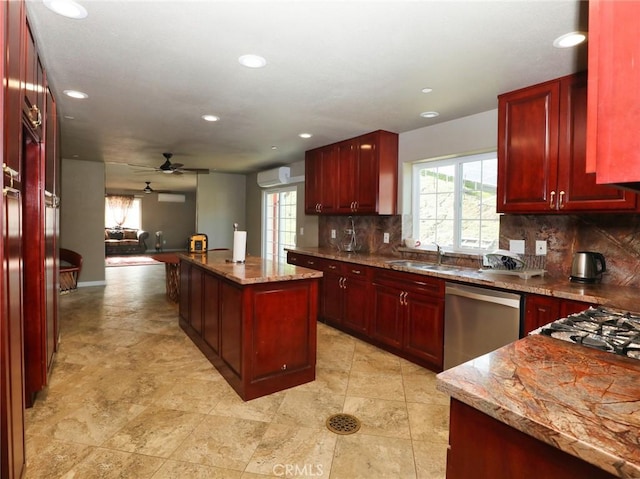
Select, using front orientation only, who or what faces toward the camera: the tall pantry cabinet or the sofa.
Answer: the sofa

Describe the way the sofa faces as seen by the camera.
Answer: facing the viewer

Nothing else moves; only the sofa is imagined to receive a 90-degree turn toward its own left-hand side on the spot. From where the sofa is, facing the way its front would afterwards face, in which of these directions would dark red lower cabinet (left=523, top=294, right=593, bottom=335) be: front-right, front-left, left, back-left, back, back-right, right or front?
right

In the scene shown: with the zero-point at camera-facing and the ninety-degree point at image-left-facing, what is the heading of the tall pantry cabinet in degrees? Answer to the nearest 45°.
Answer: approximately 270°

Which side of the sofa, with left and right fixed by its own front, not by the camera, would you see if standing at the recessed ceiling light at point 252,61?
front

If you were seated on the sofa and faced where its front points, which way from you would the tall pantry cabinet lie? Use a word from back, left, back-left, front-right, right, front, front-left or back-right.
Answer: front

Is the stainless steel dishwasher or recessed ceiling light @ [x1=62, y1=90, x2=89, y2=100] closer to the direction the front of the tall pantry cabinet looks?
the stainless steel dishwasher

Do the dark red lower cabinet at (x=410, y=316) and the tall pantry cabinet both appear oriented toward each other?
yes

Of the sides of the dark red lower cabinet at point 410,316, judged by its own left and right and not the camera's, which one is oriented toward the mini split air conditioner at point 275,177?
right

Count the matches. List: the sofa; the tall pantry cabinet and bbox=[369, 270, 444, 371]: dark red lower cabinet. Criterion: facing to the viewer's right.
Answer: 1

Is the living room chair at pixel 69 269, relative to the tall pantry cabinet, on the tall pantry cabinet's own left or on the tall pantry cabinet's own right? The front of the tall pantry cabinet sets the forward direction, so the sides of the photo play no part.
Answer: on the tall pantry cabinet's own left

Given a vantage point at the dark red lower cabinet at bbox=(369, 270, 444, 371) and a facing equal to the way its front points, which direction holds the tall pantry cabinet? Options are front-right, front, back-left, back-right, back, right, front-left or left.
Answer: front

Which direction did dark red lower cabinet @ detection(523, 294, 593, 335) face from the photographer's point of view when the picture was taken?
facing the viewer and to the left of the viewer

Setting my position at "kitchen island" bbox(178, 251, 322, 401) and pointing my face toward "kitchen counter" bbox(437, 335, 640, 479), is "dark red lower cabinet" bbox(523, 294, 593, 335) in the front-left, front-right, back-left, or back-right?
front-left

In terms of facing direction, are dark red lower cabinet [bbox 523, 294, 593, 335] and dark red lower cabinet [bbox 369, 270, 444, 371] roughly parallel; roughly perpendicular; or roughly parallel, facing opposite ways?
roughly parallel

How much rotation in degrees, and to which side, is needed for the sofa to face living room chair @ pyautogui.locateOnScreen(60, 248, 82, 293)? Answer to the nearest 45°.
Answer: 0° — it already faces it

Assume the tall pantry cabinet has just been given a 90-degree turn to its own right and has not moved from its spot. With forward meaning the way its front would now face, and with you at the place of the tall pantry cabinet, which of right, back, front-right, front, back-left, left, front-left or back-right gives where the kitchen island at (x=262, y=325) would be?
left

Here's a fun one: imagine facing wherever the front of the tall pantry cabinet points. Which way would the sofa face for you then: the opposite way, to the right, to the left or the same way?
to the right

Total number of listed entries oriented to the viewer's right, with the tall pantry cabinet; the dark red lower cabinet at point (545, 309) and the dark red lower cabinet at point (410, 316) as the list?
1
